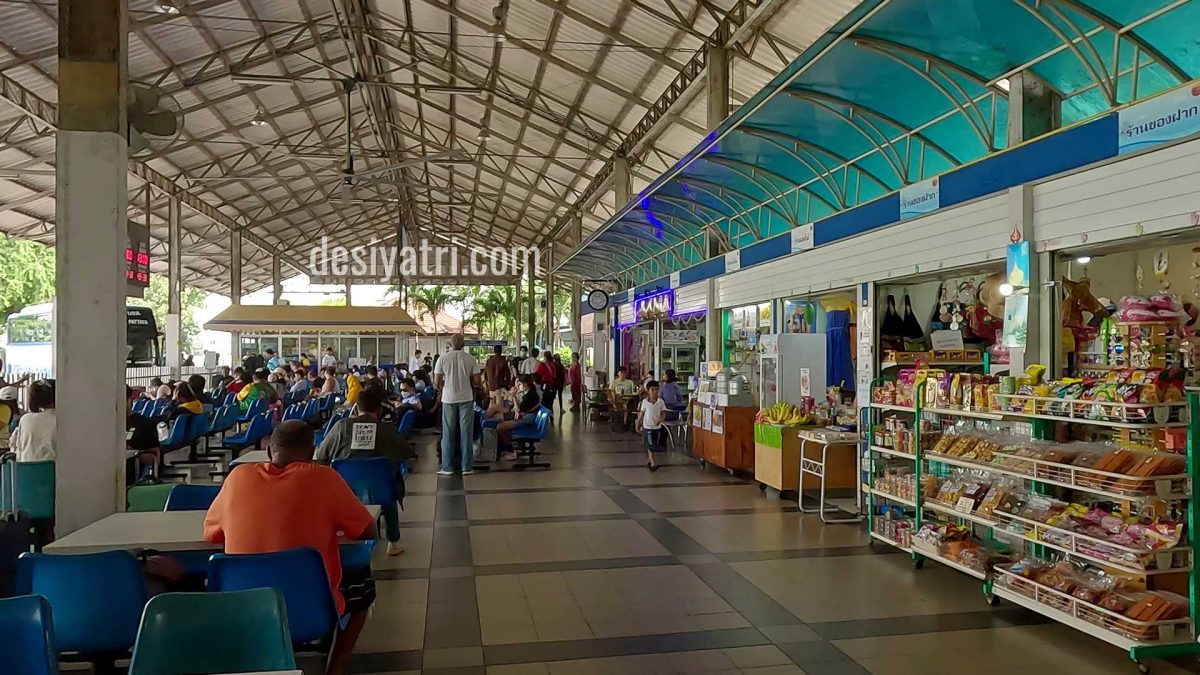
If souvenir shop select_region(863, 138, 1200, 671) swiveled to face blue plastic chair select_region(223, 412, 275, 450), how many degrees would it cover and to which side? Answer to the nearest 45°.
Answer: approximately 45° to its right

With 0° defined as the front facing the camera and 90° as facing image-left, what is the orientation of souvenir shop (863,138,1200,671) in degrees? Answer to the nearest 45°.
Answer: approximately 45°

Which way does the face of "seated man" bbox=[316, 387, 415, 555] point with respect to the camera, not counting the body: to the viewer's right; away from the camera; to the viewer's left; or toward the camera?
away from the camera

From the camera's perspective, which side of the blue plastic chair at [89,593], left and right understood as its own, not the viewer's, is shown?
back

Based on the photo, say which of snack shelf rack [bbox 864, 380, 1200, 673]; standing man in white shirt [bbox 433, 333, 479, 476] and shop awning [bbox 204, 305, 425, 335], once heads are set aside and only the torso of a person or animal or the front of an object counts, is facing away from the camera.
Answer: the standing man in white shirt

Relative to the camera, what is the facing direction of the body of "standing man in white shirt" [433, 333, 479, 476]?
away from the camera

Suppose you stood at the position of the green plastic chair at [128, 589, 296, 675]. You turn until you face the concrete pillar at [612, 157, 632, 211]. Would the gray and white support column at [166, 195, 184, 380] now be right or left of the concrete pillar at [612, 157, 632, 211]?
left

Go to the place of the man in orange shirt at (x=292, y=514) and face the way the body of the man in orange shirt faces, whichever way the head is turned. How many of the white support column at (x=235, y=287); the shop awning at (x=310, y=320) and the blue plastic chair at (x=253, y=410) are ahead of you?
3

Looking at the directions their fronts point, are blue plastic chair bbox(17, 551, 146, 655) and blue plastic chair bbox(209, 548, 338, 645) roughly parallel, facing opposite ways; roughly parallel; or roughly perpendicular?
roughly parallel

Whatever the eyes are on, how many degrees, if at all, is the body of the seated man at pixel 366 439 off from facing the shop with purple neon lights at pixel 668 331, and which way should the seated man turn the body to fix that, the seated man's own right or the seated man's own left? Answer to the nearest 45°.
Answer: approximately 45° to the seated man's own right

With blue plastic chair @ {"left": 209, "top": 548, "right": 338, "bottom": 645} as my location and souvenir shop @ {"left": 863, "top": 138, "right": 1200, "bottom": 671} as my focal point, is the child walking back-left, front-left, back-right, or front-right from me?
front-left

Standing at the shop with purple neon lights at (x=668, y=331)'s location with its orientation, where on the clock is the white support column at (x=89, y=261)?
The white support column is roughly at 11 o'clock from the shop with purple neon lights.

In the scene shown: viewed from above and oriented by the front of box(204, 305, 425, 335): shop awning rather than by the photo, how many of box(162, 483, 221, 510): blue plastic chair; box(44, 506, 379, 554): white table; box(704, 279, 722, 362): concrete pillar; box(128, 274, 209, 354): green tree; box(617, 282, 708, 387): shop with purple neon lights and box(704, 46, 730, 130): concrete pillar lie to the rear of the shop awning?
1

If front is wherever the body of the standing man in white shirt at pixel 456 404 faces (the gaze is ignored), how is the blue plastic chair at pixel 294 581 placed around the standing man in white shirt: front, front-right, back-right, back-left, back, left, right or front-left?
back

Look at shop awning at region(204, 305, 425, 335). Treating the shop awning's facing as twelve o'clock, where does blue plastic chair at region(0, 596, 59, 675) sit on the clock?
The blue plastic chair is roughly at 12 o'clock from the shop awning.

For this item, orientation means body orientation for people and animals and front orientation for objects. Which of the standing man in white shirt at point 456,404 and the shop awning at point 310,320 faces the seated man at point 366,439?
the shop awning

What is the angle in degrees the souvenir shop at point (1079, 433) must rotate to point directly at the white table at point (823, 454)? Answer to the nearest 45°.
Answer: approximately 90° to its right

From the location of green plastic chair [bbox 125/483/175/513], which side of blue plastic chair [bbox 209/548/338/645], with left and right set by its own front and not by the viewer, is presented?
front

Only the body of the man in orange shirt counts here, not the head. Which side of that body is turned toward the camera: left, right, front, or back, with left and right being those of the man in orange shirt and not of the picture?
back

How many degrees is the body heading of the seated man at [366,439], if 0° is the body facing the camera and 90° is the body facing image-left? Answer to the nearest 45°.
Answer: approximately 180°
